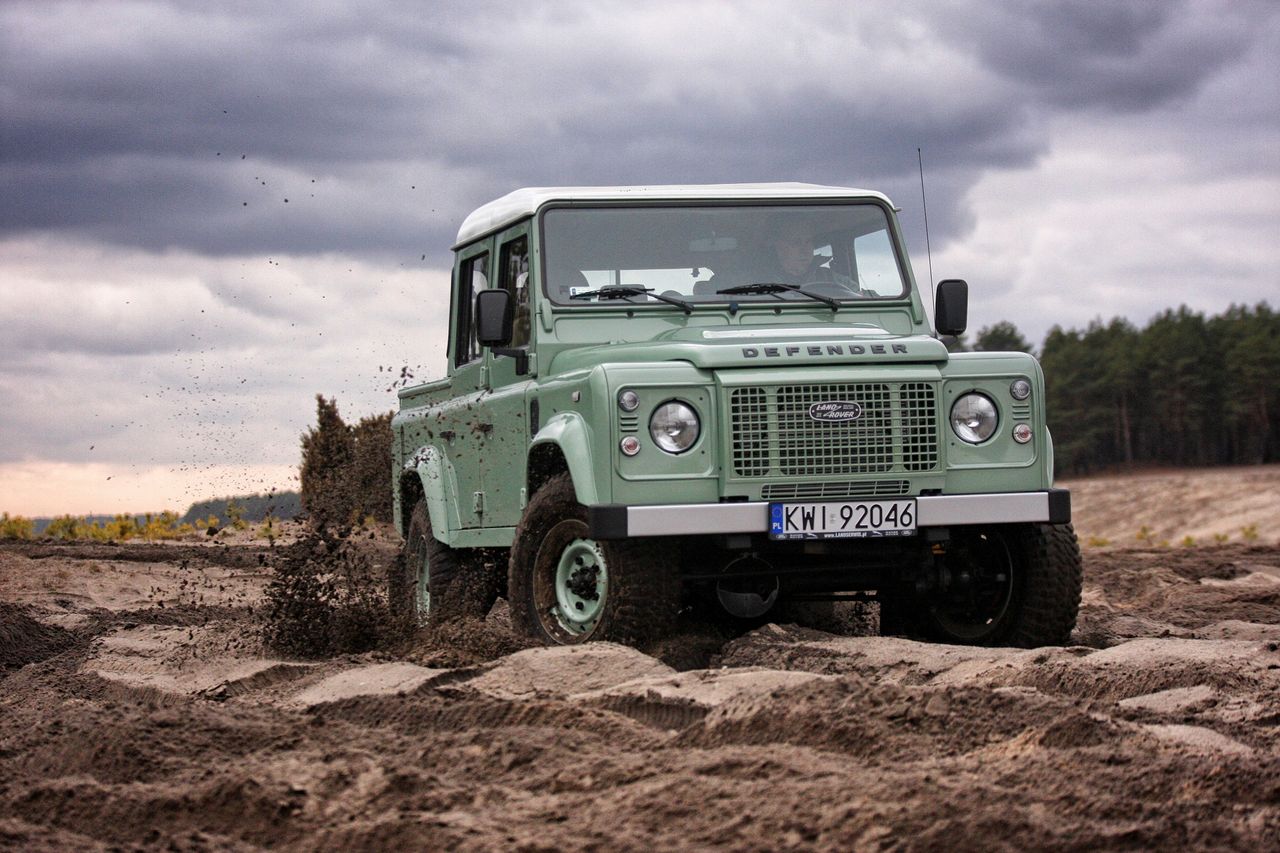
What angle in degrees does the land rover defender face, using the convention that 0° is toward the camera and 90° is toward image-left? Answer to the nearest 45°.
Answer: approximately 315°

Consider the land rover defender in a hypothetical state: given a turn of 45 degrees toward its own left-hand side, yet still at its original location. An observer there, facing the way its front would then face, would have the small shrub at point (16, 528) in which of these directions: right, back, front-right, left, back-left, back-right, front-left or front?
back-left
